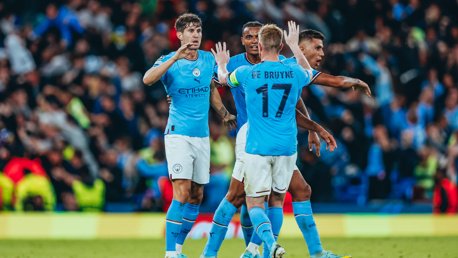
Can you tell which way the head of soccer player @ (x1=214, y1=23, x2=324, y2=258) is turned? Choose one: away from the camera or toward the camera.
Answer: away from the camera

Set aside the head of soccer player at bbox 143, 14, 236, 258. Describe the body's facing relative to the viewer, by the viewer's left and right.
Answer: facing the viewer and to the right of the viewer

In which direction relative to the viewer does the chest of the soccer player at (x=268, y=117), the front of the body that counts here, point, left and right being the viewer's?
facing away from the viewer

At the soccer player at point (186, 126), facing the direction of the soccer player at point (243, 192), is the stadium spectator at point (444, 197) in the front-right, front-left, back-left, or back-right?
front-left

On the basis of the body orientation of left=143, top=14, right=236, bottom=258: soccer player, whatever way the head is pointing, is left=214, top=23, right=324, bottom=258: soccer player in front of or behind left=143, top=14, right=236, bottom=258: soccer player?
in front

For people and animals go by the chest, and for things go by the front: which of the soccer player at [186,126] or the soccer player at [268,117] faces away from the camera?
the soccer player at [268,117]

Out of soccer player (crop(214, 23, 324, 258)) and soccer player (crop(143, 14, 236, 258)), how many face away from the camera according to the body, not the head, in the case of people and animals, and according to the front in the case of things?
1
